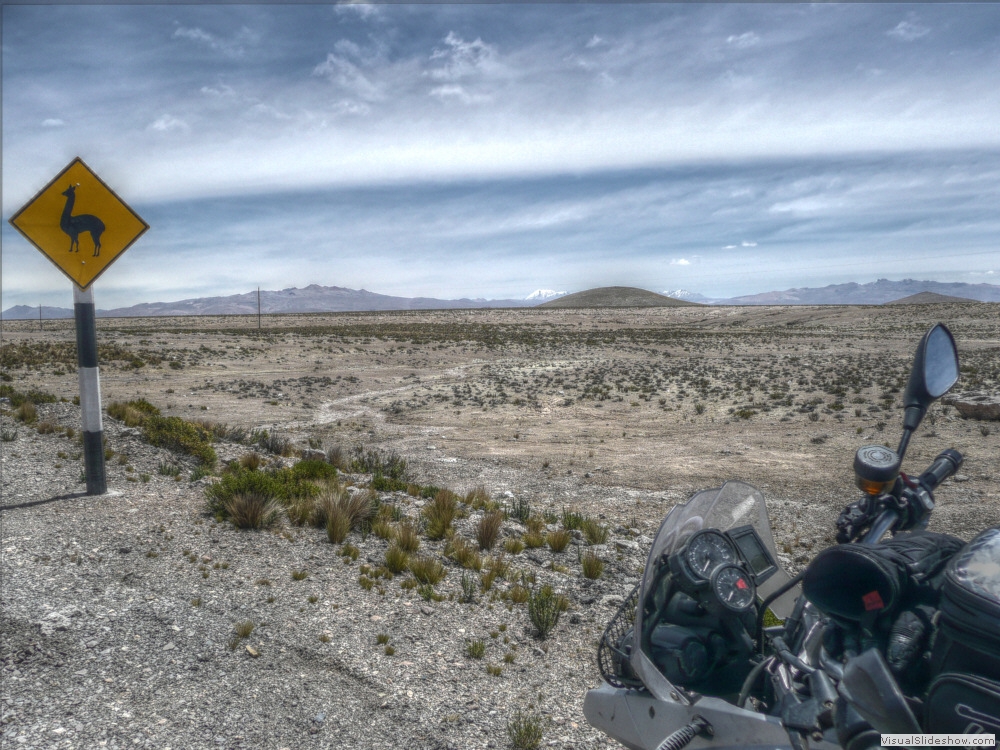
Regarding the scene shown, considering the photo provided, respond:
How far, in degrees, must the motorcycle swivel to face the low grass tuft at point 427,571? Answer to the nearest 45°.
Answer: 0° — it already faces it

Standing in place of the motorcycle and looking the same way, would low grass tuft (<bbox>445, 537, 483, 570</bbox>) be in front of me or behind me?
in front

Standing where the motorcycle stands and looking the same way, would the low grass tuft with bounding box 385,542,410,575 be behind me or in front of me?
in front

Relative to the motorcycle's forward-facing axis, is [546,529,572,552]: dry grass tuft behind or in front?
in front

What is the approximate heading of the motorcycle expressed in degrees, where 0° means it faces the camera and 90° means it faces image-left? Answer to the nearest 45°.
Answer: approximately 135°
